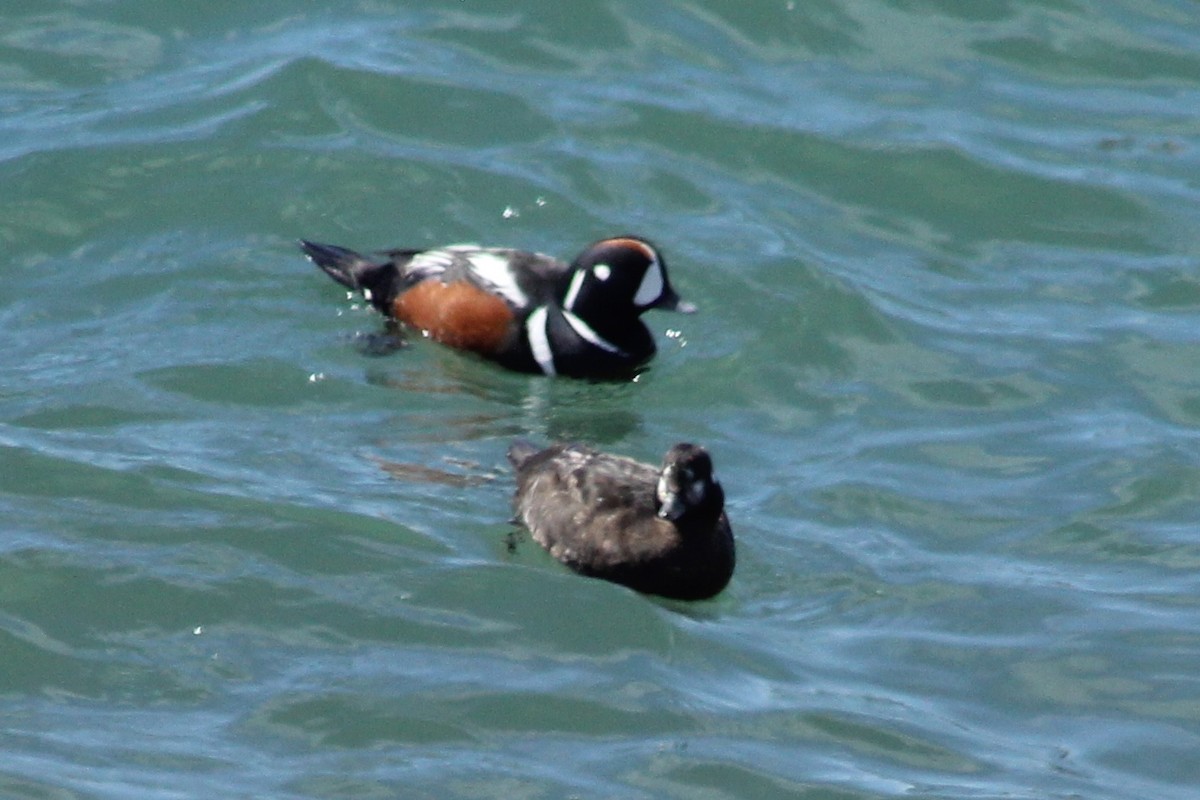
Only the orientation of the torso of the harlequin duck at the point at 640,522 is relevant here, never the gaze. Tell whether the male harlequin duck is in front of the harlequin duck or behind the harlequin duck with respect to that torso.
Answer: behind

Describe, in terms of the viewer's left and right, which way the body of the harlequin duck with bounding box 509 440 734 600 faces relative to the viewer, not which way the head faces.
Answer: facing the viewer and to the right of the viewer
